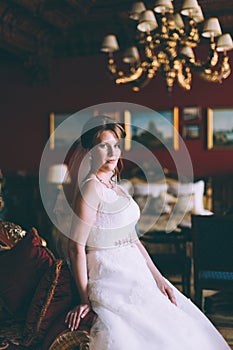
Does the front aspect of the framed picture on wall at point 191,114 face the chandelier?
yes

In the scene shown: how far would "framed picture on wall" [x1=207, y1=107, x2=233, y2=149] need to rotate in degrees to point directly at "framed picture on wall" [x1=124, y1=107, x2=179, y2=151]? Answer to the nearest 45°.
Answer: approximately 90° to its right

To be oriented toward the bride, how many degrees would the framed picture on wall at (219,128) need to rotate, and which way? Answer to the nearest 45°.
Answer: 0° — it already faces them

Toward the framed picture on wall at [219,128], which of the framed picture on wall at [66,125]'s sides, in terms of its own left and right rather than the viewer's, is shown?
left

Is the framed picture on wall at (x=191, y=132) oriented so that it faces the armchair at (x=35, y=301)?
yes

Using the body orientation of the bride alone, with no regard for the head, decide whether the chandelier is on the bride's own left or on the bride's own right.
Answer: on the bride's own left

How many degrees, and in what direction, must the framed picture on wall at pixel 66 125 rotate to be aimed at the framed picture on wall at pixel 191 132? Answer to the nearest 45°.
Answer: approximately 90° to its left

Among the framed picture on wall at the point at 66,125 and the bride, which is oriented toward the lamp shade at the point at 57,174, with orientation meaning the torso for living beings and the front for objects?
the framed picture on wall

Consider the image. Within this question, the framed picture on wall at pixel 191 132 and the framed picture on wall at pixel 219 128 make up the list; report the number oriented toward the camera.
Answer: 2
